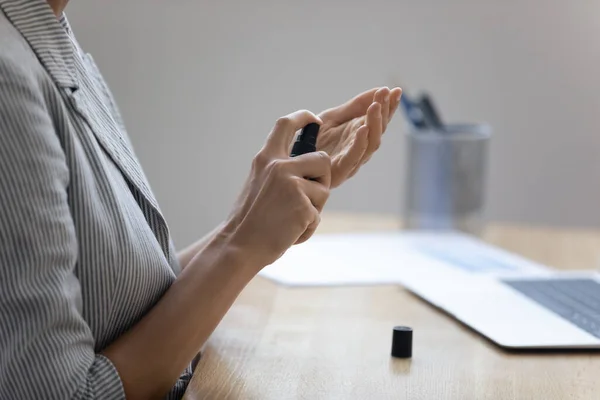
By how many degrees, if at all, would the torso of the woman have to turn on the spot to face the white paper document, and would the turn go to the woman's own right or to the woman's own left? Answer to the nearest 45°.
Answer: approximately 45° to the woman's own left

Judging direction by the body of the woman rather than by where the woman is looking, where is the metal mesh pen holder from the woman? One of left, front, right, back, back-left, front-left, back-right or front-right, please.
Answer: front-left

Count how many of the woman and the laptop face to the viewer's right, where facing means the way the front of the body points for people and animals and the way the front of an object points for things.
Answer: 1

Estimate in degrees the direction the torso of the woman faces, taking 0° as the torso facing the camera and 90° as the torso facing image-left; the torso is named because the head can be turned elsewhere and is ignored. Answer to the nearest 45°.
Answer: approximately 270°

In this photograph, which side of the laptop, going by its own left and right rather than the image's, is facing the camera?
left

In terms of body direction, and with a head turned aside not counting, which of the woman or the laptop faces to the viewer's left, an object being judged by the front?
the laptop
